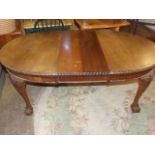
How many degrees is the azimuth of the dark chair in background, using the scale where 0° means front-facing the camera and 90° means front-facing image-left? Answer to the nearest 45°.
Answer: approximately 0°

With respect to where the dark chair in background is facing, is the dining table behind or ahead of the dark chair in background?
ahead
